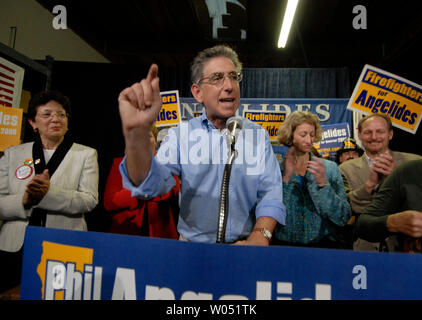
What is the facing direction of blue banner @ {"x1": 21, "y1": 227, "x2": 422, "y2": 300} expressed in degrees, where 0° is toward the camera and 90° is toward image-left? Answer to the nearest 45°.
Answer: approximately 0°

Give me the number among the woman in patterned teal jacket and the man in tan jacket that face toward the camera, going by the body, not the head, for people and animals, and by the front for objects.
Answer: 2

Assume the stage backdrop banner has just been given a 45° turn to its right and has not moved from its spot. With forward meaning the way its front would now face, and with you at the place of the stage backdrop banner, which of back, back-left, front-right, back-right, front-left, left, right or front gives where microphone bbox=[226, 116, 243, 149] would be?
front-left

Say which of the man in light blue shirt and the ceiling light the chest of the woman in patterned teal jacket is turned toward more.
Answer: the man in light blue shirt

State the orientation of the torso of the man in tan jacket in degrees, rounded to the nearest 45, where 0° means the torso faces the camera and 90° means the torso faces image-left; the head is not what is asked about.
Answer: approximately 0°

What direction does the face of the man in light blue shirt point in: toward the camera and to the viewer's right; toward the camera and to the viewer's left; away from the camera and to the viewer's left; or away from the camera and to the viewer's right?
toward the camera and to the viewer's right

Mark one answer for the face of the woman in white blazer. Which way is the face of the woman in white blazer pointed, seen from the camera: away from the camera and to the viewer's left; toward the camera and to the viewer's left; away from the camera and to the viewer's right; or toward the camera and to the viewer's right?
toward the camera and to the viewer's right

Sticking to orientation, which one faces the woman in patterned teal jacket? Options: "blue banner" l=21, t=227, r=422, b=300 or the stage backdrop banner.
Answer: the stage backdrop banner
